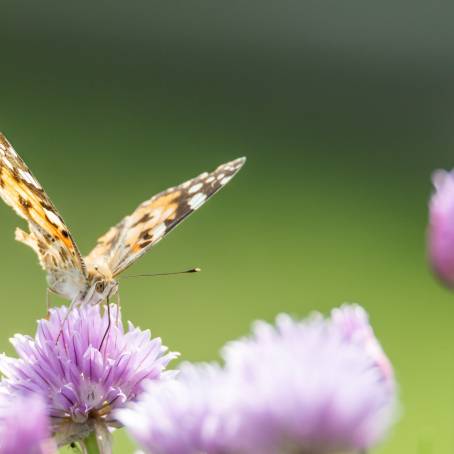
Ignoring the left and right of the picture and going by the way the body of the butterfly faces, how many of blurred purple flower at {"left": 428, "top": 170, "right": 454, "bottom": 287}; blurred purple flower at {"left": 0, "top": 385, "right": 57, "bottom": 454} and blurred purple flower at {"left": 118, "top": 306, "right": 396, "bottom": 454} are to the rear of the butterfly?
0

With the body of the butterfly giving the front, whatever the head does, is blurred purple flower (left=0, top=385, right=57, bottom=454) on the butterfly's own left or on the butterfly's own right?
on the butterfly's own right

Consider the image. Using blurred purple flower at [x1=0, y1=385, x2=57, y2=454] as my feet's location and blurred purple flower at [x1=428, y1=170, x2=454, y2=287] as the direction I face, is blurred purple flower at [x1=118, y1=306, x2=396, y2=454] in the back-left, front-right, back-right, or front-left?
front-right

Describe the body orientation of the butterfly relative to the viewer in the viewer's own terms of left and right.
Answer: facing the viewer and to the right of the viewer
